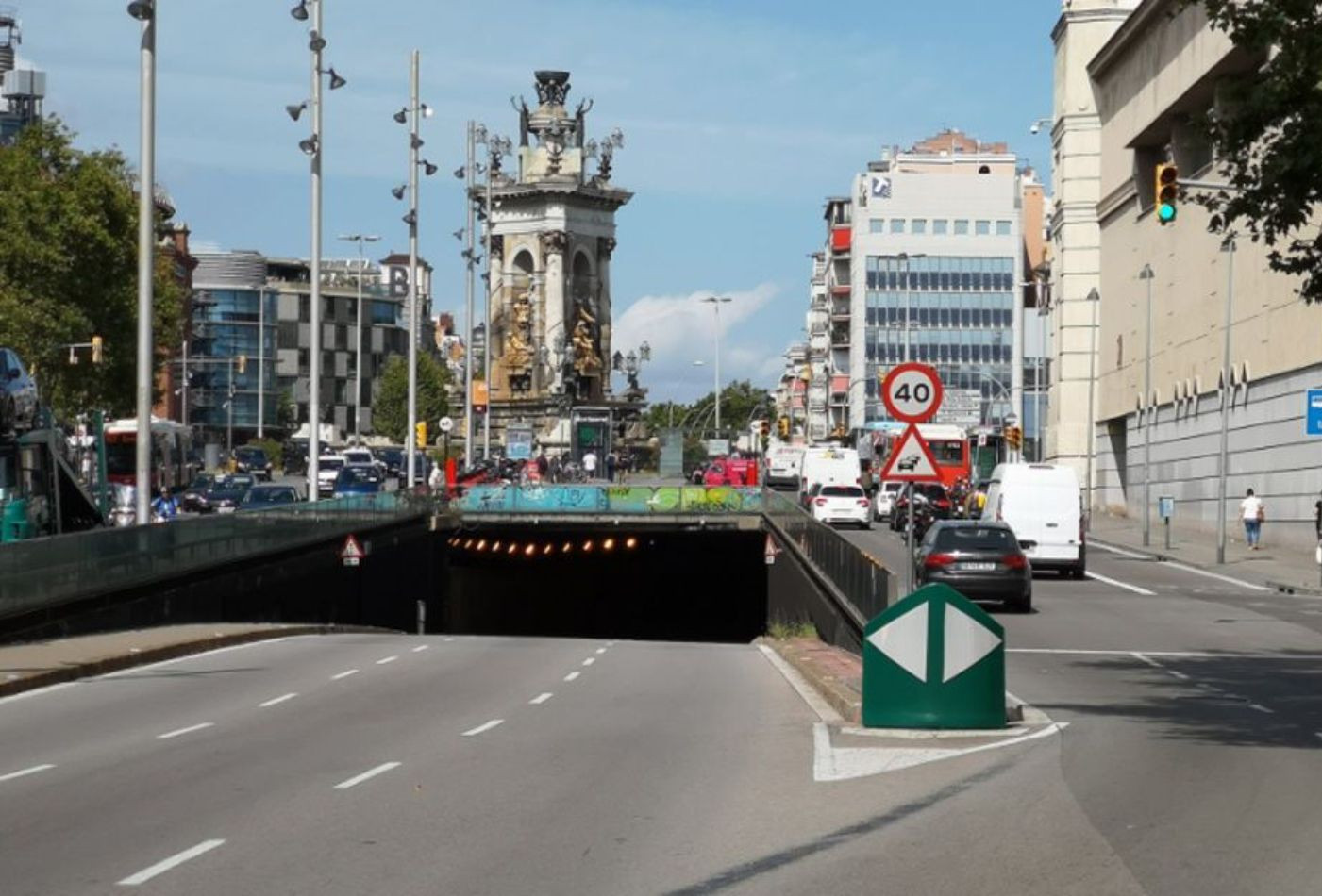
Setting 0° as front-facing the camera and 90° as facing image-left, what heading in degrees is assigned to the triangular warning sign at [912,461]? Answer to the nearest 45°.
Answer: approximately 0°

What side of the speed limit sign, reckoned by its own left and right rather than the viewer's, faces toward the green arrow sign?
front

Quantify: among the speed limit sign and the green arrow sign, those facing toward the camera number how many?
2

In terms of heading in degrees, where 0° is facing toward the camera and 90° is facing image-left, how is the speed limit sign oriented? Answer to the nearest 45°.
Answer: approximately 0°

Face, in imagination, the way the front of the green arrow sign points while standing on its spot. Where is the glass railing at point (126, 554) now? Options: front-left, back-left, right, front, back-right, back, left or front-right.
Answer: back-right

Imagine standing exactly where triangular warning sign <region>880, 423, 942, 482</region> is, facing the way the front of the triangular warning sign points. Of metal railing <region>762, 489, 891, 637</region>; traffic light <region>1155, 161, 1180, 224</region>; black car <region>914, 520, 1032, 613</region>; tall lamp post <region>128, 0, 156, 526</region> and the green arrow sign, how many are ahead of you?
1

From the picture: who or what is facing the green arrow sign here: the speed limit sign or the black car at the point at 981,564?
the speed limit sign

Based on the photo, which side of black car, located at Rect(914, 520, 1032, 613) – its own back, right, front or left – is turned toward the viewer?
back

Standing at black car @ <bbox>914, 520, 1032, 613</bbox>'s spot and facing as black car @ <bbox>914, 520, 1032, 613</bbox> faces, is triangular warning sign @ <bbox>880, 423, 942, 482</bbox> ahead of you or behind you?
behind

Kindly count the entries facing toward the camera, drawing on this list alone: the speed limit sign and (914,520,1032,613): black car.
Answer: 1

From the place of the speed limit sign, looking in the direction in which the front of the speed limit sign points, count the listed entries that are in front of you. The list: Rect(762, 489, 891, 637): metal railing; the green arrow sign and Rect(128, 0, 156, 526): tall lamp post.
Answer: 1

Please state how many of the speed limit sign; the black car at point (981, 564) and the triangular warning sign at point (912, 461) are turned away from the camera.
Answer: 1

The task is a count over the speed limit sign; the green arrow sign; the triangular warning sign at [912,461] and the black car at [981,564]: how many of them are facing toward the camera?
3

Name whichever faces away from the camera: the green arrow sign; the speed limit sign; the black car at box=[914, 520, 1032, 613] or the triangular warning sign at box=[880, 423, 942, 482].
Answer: the black car
